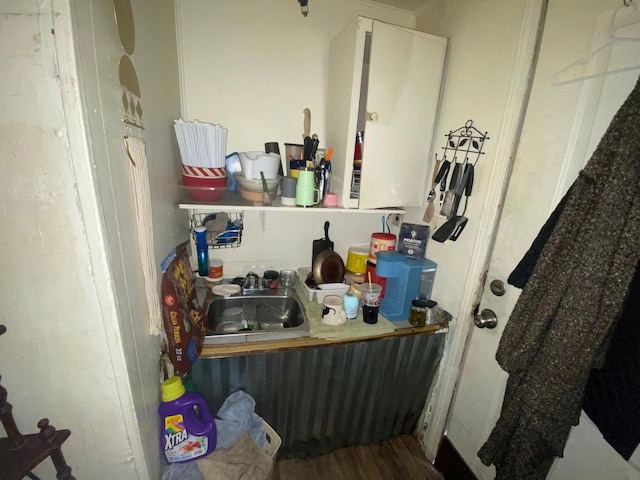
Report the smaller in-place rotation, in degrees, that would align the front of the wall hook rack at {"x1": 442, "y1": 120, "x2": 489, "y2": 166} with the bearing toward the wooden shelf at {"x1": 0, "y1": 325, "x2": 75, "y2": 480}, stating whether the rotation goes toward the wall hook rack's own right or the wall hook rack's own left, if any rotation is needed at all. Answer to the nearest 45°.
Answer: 0° — it already faces it

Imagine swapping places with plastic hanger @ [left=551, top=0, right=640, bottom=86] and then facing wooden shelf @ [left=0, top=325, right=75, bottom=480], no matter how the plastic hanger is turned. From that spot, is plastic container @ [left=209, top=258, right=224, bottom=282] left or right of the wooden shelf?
right

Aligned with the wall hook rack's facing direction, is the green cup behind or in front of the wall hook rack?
in front

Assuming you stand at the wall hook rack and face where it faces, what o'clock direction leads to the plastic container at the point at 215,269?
The plastic container is roughly at 1 o'clock from the wall hook rack.

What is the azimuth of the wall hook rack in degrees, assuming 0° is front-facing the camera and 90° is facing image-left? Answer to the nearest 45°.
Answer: approximately 45°

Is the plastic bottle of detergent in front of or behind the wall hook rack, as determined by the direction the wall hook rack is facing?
in front
